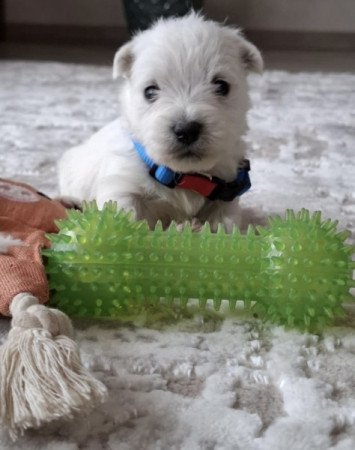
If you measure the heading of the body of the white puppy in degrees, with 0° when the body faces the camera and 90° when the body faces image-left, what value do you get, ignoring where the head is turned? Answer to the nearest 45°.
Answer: approximately 315°

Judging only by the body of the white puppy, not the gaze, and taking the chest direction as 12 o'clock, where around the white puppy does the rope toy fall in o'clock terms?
The rope toy is roughly at 2 o'clock from the white puppy.
